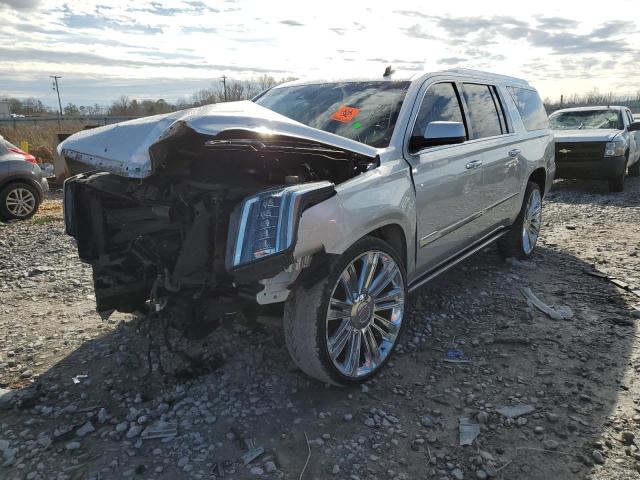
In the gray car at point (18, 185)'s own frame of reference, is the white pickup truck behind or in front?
behind

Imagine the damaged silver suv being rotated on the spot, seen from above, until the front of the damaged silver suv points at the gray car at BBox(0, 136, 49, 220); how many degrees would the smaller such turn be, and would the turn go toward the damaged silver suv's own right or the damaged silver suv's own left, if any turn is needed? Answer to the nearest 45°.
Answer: approximately 90° to the damaged silver suv's own right

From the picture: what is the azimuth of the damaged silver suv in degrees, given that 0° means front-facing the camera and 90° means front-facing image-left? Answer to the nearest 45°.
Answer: approximately 45°

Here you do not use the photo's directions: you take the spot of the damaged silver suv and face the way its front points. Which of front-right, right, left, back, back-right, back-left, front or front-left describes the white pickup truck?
back

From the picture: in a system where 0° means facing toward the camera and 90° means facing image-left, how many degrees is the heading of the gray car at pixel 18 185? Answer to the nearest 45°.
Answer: approximately 90°
